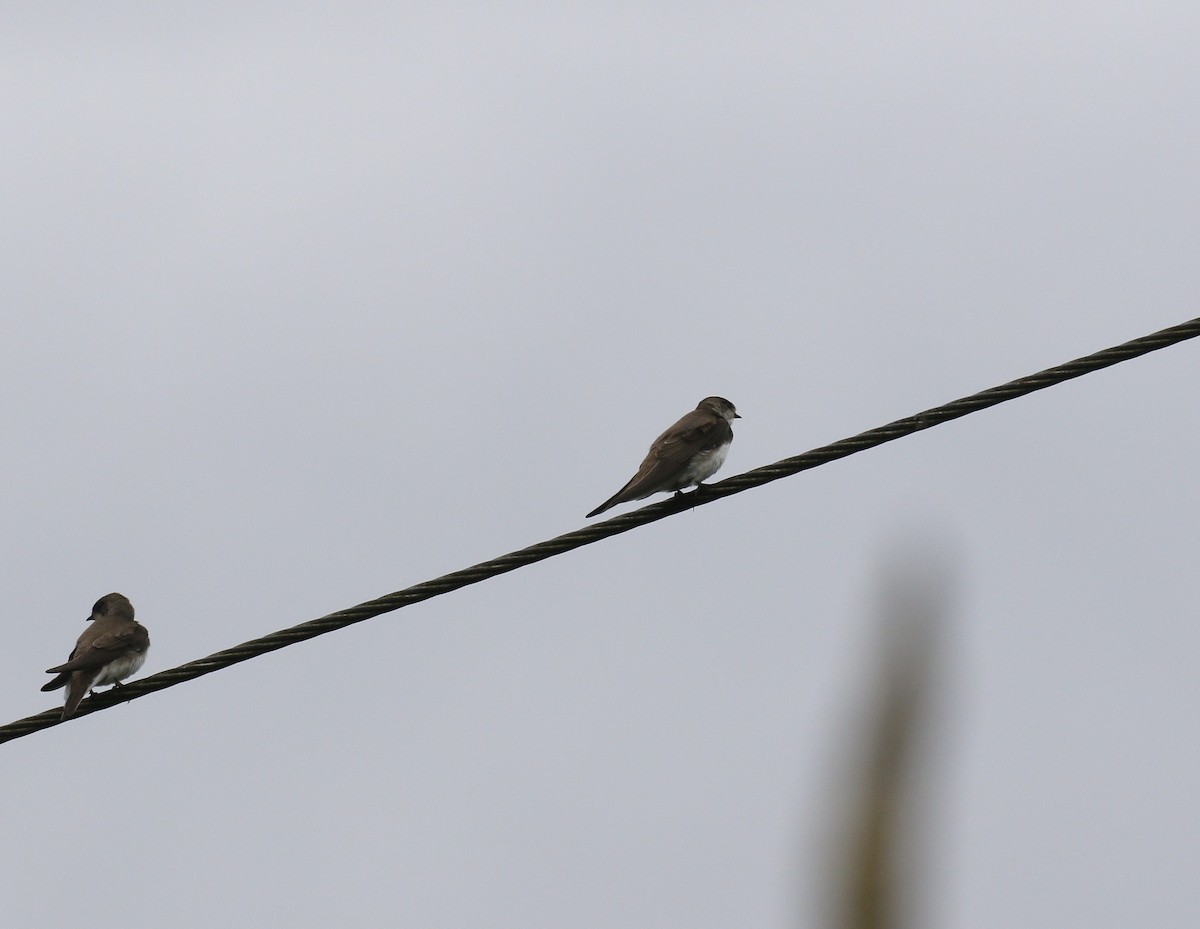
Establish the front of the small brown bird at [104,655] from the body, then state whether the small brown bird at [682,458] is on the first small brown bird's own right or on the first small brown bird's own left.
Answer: on the first small brown bird's own right

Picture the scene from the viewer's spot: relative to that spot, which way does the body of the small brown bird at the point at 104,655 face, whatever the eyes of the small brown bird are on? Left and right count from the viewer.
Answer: facing away from the viewer and to the right of the viewer
